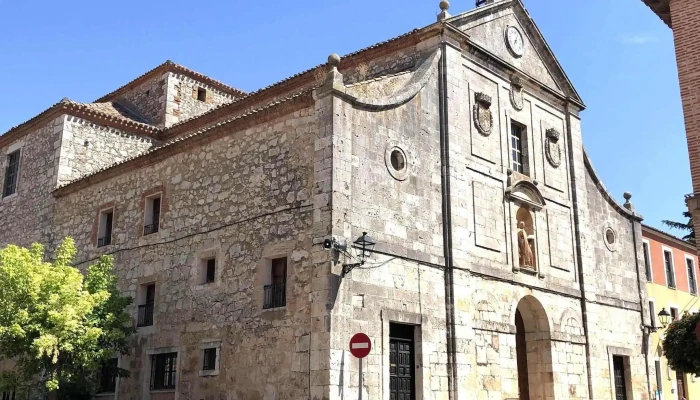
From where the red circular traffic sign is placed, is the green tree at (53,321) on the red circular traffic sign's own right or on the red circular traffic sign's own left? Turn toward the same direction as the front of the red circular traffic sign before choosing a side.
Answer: on the red circular traffic sign's own right

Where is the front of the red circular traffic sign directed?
toward the camera

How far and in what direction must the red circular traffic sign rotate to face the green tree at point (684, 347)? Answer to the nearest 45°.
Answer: approximately 135° to its left

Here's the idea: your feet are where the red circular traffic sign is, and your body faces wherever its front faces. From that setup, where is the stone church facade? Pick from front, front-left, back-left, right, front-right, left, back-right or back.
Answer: back

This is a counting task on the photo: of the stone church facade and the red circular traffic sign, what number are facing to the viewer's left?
0

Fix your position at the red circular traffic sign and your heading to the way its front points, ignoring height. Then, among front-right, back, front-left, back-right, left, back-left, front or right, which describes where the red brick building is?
left
